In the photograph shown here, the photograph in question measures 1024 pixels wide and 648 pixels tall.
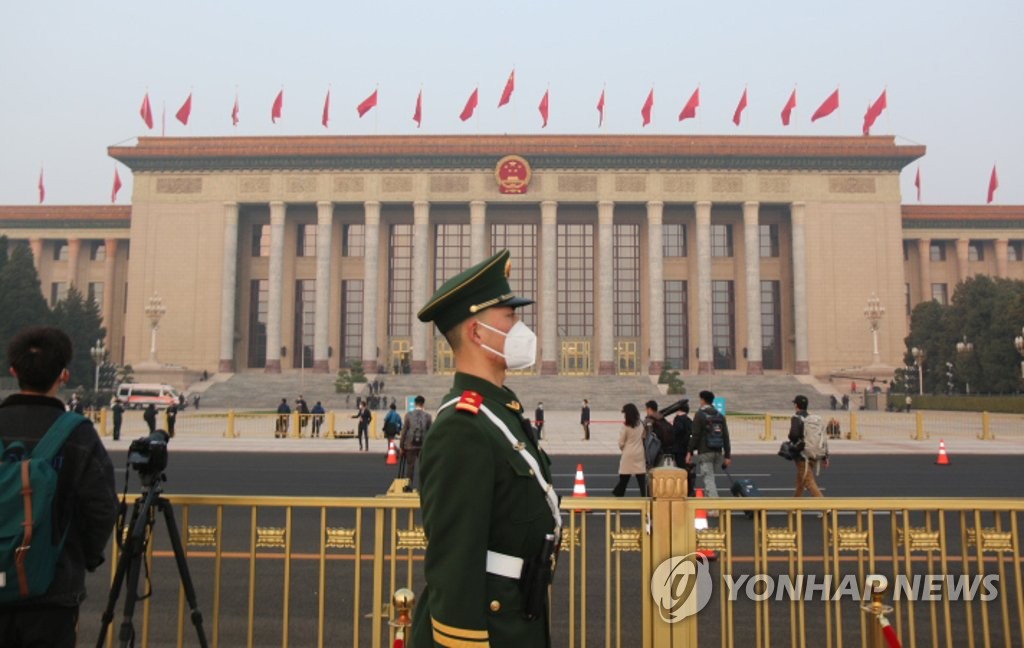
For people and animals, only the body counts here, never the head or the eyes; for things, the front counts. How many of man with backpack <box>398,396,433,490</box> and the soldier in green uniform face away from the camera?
1

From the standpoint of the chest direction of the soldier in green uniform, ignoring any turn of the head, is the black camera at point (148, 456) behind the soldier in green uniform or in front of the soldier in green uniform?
behind

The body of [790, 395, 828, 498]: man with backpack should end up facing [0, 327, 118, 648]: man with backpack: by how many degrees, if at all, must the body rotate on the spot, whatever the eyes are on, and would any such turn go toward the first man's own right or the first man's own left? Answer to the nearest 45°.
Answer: approximately 135° to the first man's own left

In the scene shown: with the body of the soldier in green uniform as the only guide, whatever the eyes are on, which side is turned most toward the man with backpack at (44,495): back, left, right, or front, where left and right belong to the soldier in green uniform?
back

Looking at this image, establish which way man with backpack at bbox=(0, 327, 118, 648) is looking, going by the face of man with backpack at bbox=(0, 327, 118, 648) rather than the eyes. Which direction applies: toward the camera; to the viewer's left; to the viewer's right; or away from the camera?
away from the camera

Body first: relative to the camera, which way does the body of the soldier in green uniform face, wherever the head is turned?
to the viewer's right

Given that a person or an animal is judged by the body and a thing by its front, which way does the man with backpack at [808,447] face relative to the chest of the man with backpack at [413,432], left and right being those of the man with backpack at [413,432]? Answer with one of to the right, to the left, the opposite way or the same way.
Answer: to the left

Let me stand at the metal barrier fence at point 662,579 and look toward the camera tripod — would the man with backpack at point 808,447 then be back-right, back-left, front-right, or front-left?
back-right

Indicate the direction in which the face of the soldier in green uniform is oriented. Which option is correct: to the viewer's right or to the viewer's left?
to the viewer's right

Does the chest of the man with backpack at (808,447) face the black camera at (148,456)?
no

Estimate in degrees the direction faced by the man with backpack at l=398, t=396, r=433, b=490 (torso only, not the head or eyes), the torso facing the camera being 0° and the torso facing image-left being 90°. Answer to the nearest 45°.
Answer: approximately 180°

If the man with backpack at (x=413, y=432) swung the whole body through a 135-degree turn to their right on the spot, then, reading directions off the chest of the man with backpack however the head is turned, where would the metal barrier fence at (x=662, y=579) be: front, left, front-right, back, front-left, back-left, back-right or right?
front-right

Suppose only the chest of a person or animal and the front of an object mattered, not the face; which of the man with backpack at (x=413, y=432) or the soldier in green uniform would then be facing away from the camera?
the man with backpack

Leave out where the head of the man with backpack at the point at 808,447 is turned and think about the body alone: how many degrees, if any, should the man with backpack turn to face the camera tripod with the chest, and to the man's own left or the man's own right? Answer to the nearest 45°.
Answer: approximately 135° to the man's own left

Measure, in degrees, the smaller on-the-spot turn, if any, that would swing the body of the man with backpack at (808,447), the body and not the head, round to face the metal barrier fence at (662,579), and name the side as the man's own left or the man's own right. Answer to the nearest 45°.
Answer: approximately 135° to the man's own left

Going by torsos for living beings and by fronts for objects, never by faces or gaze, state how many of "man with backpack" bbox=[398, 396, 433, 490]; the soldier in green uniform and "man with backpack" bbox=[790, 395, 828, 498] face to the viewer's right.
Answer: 1

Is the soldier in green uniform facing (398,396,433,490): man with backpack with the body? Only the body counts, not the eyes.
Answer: no
